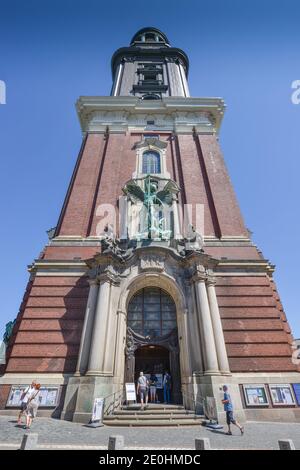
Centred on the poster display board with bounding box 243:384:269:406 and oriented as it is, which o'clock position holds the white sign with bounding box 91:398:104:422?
The white sign is roughly at 2 o'clock from the poster display board.

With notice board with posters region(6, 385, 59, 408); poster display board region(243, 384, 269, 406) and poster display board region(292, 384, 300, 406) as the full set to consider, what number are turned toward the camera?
3

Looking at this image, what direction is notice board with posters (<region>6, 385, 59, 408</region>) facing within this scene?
toward the camera

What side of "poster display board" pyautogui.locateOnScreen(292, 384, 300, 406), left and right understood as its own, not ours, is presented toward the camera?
front

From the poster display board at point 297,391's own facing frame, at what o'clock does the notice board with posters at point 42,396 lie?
The notice board with posters is roughly at 2 o'clock from the poster display board.

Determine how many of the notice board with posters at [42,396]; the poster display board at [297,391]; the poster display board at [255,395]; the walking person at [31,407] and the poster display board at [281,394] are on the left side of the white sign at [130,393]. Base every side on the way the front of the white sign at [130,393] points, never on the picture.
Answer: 3

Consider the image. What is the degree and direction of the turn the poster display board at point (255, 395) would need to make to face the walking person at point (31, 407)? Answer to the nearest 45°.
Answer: approximately 45° to its right

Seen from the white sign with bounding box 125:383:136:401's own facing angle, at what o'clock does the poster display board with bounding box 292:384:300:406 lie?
The poster display board is roughly at 9 o'clock from the white sign.

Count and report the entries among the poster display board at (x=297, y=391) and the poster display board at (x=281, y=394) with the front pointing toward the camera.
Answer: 2

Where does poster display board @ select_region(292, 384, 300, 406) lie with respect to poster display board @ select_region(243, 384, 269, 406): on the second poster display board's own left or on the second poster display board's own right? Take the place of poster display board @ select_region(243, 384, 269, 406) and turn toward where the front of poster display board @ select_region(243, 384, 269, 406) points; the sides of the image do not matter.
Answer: on the second poster display board's own left

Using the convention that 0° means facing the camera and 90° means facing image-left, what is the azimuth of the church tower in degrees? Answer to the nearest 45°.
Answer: approximately 0°

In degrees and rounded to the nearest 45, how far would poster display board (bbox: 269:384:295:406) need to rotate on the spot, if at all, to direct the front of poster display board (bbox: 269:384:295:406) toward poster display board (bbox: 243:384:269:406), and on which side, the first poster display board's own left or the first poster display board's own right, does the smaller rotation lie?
approximately 90° to the first poster display board's own right
